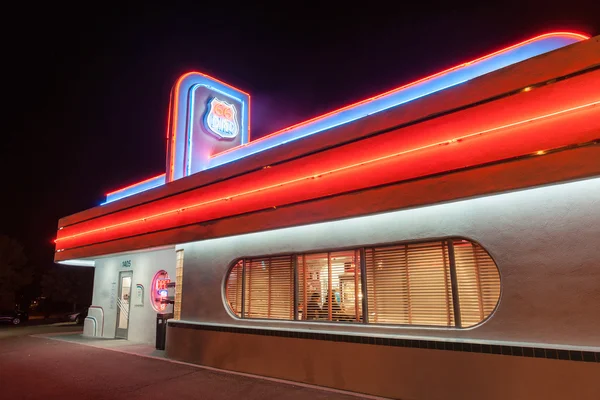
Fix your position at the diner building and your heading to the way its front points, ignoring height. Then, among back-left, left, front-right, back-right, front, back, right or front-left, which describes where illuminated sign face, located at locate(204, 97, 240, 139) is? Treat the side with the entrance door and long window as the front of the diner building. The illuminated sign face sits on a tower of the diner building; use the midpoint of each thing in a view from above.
right

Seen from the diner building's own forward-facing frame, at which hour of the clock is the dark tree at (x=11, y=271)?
The dark tree is roughly at 3 o'clock from the diner building.
